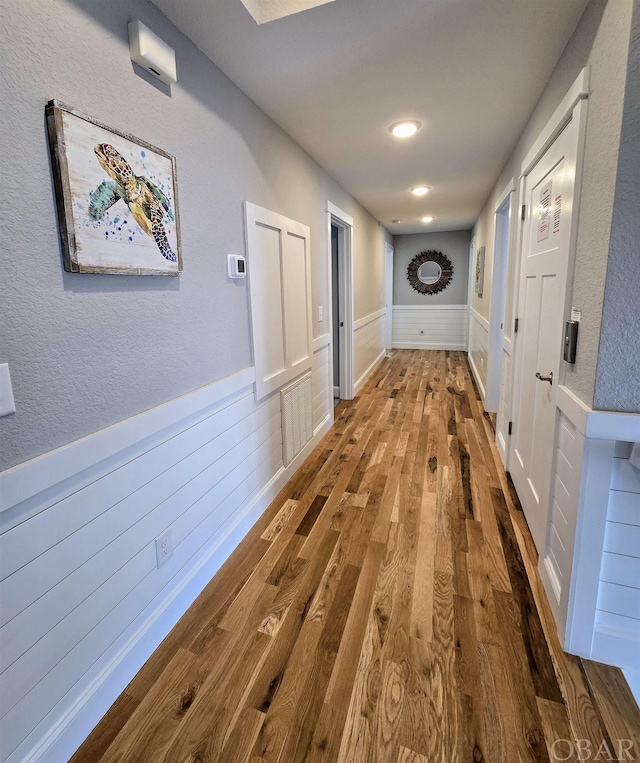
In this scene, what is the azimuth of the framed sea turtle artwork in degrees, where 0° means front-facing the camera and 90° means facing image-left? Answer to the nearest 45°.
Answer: approximately 315°

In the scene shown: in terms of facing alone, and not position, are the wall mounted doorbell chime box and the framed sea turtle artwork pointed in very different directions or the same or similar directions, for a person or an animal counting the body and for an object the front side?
same or similar directions

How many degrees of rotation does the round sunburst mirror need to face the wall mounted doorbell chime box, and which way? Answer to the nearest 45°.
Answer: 0° — it already faces it

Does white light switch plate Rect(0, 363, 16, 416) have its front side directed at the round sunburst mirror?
no

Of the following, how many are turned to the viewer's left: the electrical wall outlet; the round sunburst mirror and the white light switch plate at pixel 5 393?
0

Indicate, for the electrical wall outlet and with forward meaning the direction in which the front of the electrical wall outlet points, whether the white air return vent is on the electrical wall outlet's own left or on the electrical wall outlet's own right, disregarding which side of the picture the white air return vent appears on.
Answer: on the electrical wall outlet's own left

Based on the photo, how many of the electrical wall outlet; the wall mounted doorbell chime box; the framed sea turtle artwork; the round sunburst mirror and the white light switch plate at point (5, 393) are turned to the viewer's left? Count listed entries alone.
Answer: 0

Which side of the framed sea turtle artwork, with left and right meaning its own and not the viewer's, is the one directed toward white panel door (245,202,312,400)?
left

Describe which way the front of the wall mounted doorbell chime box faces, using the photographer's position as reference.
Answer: facing the viewer and to the right of the viewer

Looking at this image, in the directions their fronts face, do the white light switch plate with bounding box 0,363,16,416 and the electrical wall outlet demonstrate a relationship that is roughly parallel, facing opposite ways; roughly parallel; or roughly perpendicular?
roughly parallel

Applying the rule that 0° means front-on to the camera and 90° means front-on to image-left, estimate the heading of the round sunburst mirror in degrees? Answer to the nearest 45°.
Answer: approximately 0°

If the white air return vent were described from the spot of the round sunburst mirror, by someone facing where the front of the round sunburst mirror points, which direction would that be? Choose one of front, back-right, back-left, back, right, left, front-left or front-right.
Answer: front

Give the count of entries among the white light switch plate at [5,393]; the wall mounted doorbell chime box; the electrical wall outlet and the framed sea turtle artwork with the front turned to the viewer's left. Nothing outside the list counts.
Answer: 0

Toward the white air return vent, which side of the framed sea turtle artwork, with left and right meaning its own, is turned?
left

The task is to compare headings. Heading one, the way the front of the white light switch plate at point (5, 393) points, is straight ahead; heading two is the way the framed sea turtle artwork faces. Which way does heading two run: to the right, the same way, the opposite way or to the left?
the same way

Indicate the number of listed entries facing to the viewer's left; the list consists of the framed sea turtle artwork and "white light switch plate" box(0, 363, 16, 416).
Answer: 0

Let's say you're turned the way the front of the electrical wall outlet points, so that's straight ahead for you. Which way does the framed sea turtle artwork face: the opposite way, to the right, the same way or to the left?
the same way
